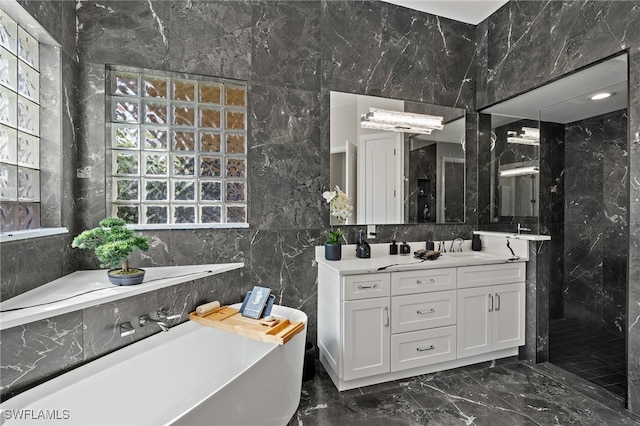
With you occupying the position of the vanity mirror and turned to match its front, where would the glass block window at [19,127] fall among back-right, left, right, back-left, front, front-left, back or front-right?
right

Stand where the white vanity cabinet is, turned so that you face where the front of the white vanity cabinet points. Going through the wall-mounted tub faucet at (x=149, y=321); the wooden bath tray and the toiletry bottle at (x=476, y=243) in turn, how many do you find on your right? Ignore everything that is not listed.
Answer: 2

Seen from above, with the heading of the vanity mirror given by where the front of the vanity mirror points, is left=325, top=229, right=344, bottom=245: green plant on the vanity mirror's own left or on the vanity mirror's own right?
on the vanity mirror's own right

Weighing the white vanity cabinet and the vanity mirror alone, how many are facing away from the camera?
0

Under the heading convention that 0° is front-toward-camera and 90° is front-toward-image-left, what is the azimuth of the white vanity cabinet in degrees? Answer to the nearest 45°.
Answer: approximately 315°

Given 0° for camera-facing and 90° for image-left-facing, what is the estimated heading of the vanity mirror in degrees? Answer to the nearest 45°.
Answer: approximately 315°

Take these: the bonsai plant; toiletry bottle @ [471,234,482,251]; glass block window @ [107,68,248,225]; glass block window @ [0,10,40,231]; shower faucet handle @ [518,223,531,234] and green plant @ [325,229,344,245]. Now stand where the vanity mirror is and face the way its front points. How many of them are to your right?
4

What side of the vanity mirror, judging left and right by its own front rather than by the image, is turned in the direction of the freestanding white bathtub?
right

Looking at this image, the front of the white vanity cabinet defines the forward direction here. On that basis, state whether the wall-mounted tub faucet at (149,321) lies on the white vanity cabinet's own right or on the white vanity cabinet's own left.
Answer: on the white vanity cabinet's own right
